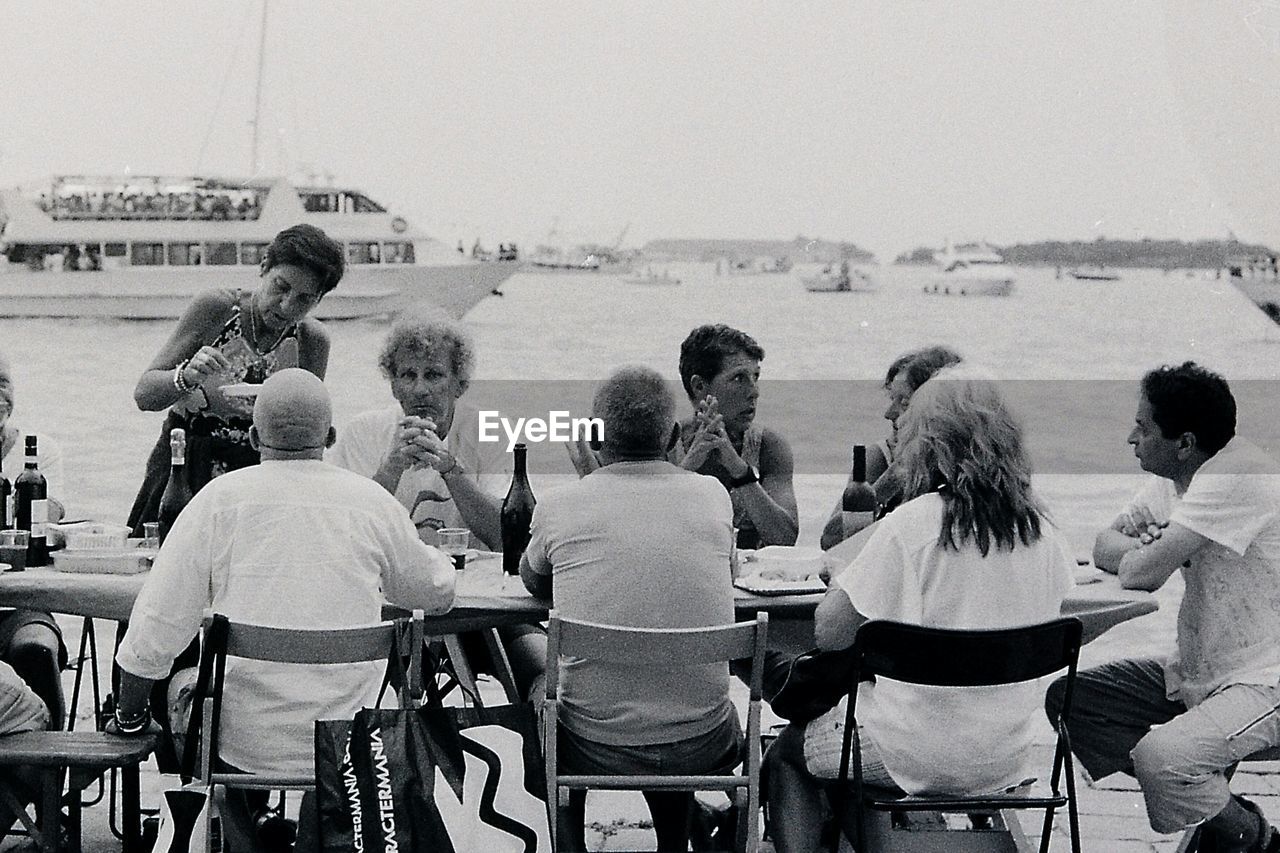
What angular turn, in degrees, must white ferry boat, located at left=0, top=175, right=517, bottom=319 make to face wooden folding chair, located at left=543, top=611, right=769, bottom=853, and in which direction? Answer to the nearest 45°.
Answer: approximately 90° to its right

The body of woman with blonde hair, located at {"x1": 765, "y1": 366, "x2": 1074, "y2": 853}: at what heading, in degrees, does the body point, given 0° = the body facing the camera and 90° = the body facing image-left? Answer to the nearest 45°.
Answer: approximately 135°

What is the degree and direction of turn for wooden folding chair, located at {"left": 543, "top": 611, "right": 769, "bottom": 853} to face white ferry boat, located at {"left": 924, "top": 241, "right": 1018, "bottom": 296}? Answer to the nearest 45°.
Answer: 0° — it already faces it

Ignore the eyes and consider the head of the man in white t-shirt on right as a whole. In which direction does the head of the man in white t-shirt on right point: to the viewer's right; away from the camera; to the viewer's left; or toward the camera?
to the viewer's left

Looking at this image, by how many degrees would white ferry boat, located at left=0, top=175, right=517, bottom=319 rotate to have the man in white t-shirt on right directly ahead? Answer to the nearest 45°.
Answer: approximately 90° to its right

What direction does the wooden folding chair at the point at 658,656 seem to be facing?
away from the camera

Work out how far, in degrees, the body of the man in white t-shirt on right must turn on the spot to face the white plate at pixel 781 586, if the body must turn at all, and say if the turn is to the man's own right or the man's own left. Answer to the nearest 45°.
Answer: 0° — they already face it

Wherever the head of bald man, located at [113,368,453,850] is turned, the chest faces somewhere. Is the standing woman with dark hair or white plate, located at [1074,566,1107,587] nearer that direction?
the standing woman with dark hair

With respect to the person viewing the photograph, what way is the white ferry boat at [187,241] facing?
facing to the right of the viewer

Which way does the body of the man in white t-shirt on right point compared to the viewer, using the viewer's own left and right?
facing to the left of the viewer

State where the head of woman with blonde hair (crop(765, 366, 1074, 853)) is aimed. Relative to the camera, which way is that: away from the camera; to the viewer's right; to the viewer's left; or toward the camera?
away from the camera

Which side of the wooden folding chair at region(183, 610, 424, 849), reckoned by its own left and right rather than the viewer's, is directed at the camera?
back

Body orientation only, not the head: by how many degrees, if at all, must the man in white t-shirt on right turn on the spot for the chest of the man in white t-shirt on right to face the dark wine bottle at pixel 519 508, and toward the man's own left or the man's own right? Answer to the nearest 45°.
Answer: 0° — they already face it

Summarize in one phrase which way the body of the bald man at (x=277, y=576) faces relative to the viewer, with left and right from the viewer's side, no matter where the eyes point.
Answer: facing away from the viewer
